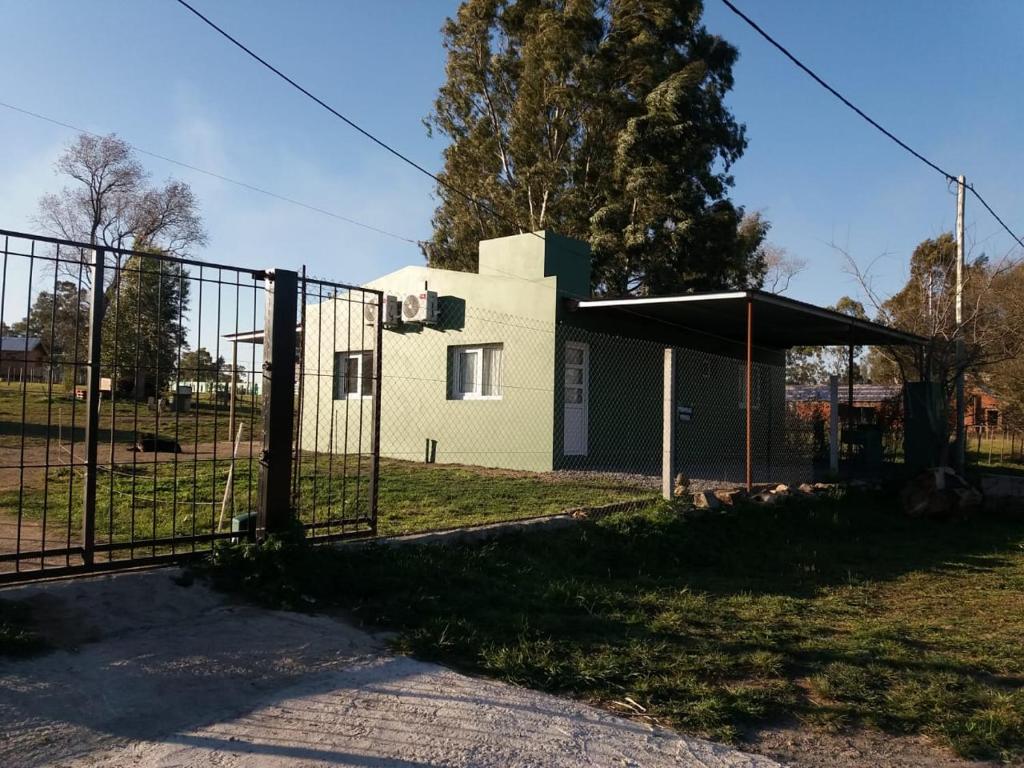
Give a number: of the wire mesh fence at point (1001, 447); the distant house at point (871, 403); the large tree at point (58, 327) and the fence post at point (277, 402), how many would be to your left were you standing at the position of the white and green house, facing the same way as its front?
2

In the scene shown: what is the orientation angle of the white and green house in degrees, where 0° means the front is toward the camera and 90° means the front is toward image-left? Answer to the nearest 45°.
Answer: approximately 315°

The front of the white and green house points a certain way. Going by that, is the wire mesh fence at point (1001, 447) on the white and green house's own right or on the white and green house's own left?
on the white and green house's own left

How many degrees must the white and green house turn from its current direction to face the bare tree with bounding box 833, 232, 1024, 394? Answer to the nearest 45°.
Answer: approximately 90° to its left

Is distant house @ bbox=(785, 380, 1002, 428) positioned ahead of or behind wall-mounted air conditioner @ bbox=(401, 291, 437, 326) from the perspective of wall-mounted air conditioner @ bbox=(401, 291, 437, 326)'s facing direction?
behind

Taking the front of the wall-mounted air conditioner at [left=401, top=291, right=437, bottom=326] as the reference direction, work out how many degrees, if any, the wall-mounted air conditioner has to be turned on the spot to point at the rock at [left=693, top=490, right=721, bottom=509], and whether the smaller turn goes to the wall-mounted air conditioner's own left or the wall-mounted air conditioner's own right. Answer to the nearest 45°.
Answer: approximately 90° to the wall-mounted air conditioner's own left

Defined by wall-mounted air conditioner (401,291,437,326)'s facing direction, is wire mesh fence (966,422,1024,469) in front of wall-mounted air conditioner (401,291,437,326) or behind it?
behind

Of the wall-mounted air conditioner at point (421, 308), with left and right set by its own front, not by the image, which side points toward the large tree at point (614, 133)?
back

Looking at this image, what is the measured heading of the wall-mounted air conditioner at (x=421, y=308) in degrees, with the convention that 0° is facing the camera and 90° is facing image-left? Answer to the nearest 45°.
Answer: approximately 45°
